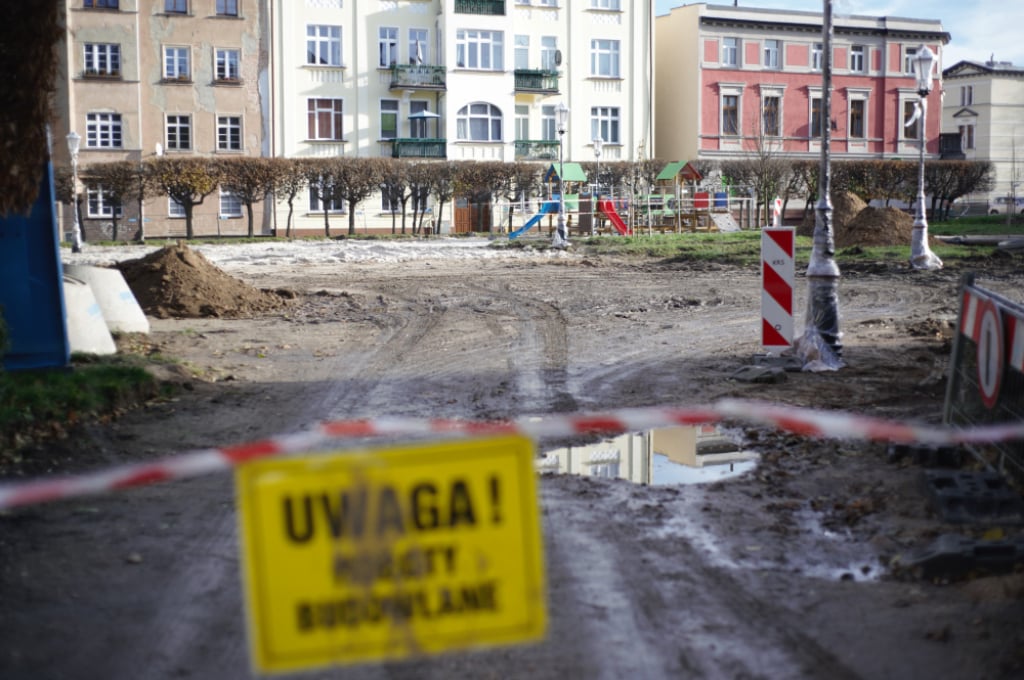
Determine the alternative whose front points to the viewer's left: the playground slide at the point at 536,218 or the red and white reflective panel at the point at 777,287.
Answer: the playground slide

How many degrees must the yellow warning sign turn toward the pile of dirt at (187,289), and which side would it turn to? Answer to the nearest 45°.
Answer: approximately 180°

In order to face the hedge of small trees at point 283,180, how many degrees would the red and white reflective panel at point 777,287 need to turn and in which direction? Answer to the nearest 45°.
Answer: approximately 135° to its right

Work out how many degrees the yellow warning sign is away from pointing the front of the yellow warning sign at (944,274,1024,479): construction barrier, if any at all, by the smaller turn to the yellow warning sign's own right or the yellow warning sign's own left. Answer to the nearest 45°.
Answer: approximately 135° to the yellow warning sign's own left

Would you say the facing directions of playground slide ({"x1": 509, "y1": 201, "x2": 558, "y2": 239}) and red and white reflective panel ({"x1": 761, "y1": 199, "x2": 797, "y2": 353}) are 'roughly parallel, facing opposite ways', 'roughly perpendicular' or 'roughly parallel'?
roughly perpendicular

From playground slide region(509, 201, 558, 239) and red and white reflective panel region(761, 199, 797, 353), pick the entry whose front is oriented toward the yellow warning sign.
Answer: the red and white reflective panel

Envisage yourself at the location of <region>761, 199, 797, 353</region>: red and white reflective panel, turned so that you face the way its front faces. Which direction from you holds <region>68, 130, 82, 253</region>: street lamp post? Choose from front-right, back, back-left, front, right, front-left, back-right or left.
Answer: back-right

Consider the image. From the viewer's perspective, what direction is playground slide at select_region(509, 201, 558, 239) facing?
to the viewer's left

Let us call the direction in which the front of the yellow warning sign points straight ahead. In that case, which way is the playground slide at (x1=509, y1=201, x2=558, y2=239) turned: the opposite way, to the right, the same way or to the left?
to the right

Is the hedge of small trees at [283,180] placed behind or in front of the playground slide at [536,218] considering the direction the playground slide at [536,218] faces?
in front

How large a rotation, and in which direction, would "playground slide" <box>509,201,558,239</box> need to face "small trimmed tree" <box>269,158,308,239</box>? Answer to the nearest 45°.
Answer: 0° — it already faces it

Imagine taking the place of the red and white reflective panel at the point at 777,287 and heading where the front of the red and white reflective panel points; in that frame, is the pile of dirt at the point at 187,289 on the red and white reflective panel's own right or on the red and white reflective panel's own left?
on the red and white reflective panel's own right

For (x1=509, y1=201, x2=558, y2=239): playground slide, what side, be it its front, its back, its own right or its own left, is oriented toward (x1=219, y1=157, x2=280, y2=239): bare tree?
front

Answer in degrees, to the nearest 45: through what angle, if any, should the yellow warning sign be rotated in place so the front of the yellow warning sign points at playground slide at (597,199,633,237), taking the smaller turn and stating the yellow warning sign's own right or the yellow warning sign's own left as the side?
approximately 180°

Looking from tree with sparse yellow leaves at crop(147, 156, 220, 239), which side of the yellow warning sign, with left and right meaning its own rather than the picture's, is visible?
back

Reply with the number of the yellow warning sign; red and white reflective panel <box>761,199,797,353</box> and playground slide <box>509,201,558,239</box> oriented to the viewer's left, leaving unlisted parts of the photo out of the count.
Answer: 1

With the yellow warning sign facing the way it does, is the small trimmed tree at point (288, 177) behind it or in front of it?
behind
